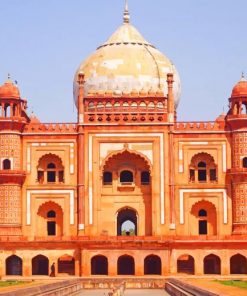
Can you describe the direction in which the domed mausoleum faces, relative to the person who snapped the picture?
facing the viewer
